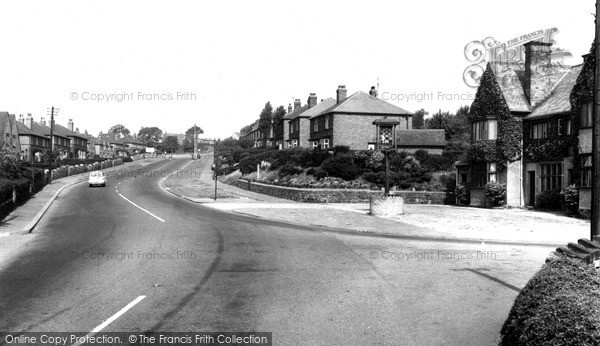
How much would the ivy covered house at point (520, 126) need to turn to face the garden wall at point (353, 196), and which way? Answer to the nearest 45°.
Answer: approximately 45° to its right

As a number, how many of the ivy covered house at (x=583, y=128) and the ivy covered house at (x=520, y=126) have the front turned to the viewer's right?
0

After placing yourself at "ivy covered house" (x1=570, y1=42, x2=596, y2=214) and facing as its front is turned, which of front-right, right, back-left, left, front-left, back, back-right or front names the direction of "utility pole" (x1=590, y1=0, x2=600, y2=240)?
front-left

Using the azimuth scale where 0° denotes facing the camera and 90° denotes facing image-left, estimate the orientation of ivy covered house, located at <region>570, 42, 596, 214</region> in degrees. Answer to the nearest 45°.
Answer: approximately 45°

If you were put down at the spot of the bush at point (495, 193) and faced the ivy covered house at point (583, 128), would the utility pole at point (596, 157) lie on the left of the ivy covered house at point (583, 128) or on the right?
right
